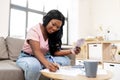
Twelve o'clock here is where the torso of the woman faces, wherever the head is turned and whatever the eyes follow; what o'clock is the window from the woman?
The window is roughly at 7 o'clock from the woman.

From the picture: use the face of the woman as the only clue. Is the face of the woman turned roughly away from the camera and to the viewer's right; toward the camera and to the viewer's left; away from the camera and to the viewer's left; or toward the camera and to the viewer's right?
toward the camera and to the viewer's right
